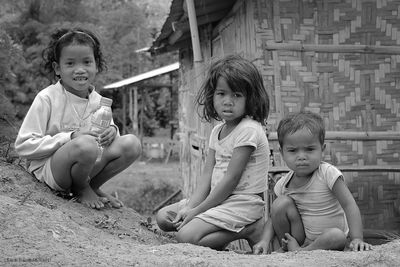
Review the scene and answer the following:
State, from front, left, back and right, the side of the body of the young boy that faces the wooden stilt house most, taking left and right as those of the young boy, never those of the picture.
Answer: back

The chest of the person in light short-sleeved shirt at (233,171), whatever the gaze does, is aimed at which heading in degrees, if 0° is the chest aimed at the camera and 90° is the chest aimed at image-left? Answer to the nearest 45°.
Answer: approximately 45°

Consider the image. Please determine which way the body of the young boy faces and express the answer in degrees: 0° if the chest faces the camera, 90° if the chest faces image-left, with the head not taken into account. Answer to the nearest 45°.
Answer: approximately 0°

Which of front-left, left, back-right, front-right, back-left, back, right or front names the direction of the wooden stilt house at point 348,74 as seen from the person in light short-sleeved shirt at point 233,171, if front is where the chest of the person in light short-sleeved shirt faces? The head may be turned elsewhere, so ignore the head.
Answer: back
